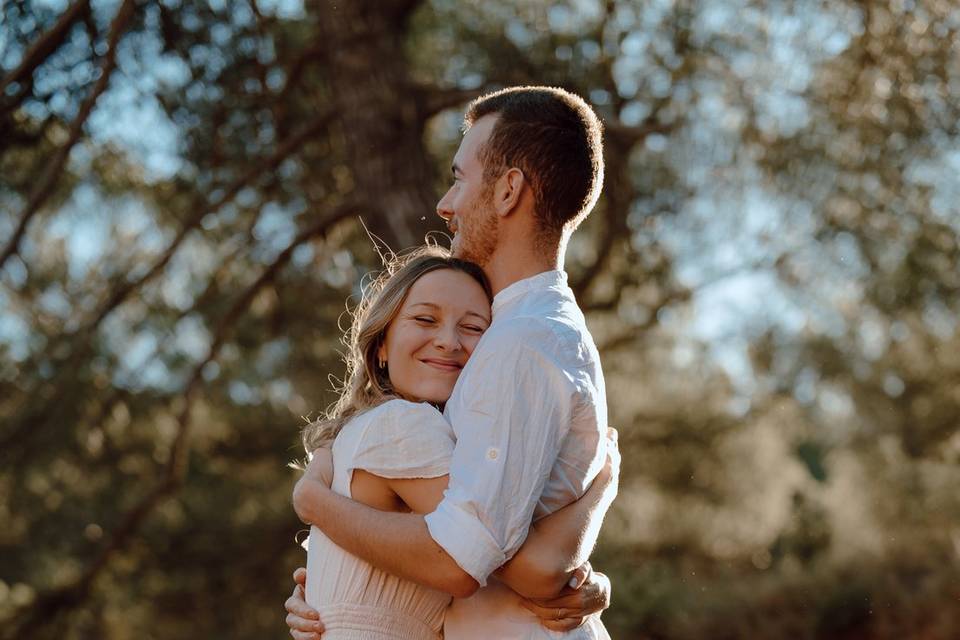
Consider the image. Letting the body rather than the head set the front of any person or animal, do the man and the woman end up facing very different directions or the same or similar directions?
very different directions

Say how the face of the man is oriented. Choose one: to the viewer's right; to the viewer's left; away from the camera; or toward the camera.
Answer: to the viewer's left

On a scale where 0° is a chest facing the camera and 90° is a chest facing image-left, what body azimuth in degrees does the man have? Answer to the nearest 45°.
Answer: approximately 90°
